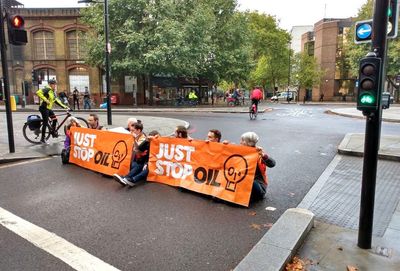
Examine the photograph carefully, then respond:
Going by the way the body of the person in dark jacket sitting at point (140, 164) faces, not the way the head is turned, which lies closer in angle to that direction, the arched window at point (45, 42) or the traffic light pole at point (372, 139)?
the traffic light pole

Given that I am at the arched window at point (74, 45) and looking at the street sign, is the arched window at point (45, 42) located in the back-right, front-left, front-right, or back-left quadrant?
back-right

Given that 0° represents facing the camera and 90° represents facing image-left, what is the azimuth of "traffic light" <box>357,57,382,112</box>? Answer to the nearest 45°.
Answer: approximately 0°

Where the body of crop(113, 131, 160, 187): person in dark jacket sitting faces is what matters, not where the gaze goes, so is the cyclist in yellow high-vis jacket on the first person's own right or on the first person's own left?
on the first person's own right

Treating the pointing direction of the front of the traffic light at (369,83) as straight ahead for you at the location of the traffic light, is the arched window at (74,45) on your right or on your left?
on your right

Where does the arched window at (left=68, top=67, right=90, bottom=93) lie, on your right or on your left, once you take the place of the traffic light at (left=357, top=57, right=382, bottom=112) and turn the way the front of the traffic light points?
on your right

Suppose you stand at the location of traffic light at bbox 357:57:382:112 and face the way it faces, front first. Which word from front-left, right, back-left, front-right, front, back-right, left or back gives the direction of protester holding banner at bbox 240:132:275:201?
back-right

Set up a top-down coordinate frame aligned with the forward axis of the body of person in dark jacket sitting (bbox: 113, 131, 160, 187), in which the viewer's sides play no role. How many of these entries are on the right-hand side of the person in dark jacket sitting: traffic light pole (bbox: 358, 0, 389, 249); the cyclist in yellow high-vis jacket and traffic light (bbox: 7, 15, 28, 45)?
2

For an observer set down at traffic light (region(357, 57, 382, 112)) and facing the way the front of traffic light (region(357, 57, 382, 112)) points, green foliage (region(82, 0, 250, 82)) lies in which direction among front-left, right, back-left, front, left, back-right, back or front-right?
back-right

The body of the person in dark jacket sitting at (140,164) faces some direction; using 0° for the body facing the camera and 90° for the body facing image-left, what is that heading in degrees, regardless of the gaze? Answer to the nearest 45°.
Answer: approximately 45°

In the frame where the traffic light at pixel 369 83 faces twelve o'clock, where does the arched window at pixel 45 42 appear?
The arched window is roughly at 4 o'clock from the traffic light.

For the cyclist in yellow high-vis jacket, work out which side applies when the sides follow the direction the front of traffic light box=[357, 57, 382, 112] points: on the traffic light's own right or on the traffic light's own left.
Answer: on the traffic light's own right

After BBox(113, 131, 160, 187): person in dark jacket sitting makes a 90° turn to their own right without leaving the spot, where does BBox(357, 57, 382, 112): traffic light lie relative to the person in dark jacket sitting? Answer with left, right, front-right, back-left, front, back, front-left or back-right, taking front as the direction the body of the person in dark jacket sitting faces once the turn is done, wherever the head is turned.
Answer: back
